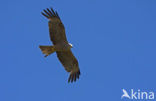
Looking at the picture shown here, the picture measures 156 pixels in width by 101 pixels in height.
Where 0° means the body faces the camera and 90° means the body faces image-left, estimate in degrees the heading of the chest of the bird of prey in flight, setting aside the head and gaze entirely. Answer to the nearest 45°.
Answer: approximately 270°
